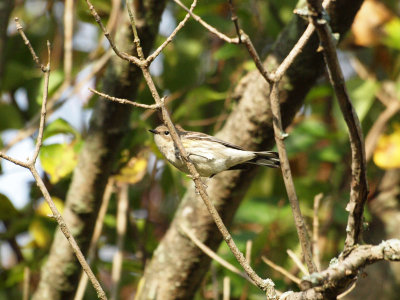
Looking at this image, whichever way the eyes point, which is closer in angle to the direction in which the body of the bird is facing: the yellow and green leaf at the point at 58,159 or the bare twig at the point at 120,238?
the yellow and green leaf

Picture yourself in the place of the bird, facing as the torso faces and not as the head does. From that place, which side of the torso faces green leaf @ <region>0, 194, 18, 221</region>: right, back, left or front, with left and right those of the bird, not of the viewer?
front

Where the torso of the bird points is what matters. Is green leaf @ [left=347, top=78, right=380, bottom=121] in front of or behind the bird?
behind

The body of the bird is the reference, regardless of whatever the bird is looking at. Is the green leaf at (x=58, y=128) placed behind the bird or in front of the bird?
in front

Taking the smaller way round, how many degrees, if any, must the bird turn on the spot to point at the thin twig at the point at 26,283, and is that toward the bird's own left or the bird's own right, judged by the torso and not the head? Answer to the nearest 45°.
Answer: approximately 45° to the bird's own right

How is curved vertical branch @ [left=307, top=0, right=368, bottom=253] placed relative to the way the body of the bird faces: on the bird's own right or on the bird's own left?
on the bird's own left

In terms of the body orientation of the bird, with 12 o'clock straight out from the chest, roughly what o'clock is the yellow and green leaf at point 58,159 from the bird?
The yellow and green leaf is roughly at 1 o'clock from the bird.

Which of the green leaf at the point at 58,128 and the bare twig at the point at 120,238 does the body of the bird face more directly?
the green leaf

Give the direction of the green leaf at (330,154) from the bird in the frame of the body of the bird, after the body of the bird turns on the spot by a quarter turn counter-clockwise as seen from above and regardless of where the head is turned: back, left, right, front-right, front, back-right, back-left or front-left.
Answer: back-left

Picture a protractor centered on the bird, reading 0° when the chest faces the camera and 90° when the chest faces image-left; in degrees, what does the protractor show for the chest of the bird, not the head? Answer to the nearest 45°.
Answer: approximately 90°

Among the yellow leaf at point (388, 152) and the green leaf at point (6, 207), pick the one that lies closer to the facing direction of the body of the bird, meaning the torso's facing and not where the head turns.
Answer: the green leaf
